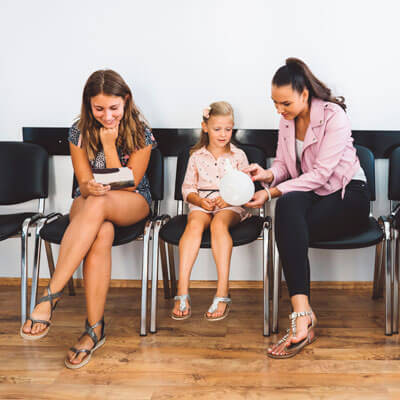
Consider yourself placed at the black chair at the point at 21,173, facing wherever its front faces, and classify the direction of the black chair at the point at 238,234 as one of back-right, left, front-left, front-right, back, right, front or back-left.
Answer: front-left

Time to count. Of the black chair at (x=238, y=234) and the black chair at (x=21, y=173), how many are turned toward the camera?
2

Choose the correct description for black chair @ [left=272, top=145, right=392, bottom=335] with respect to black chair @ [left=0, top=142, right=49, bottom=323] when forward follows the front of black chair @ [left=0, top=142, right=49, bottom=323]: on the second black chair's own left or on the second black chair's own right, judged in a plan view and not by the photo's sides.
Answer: on the second black chair's own left

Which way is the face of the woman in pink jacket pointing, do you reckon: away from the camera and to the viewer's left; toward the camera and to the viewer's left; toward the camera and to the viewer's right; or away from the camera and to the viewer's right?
toward the camera and to the viewer's left

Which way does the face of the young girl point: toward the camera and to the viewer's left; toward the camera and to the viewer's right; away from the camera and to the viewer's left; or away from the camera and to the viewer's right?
toward the camera and to the viewer's right

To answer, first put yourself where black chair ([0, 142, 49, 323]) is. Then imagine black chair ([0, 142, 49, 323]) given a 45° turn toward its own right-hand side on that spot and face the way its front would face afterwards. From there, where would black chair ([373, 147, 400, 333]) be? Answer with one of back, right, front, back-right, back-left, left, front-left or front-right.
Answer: left

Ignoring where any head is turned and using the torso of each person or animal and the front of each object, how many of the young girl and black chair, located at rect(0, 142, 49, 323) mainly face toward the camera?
2

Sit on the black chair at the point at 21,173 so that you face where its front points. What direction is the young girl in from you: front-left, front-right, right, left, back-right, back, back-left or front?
front-left
